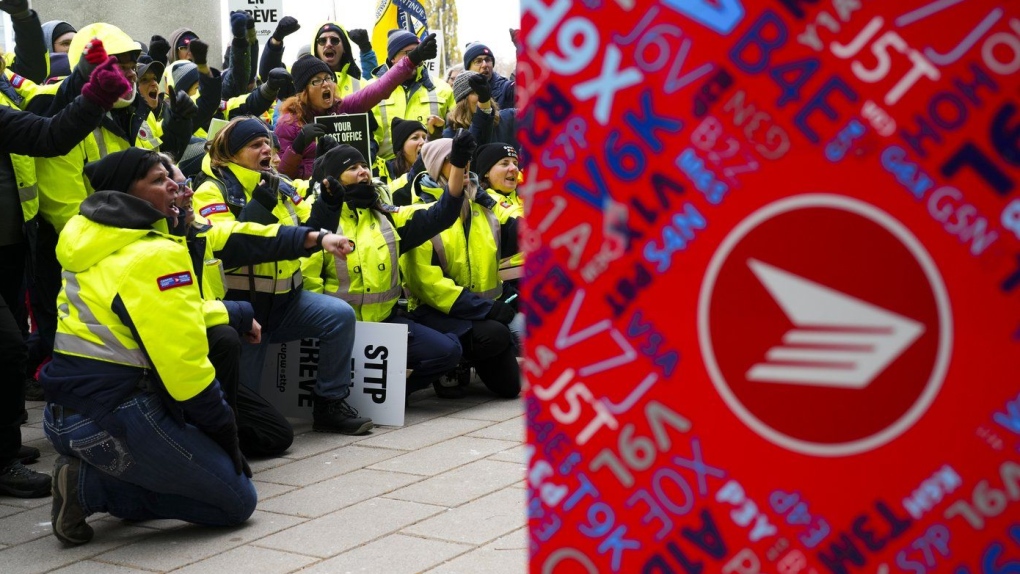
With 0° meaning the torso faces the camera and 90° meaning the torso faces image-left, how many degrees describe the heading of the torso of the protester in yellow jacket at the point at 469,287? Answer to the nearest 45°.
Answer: approximately 315°
